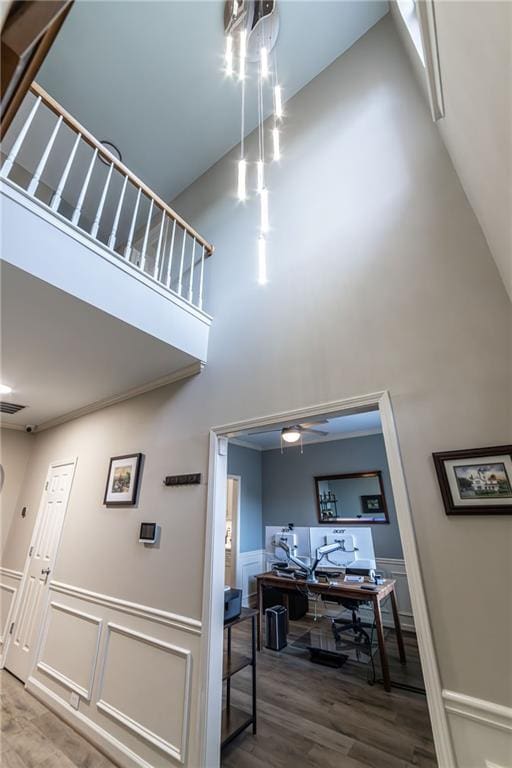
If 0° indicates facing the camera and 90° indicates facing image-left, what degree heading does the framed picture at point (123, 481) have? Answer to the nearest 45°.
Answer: approximately 45°

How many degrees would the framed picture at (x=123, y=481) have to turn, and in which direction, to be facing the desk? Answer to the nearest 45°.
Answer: approximately 135° to its left

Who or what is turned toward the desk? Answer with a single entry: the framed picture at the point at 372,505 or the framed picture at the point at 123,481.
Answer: the framed picture at the point at 372,505

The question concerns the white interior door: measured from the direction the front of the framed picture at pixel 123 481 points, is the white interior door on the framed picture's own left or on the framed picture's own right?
on the framed picture's own right
